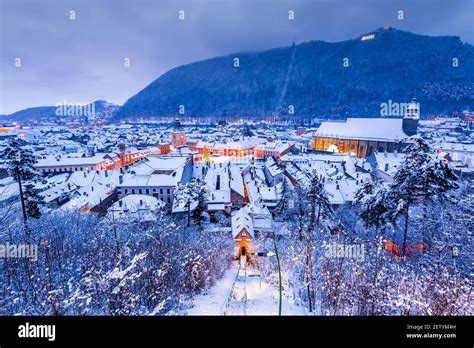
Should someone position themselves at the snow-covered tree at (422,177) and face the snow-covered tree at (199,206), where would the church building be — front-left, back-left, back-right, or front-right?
front-right

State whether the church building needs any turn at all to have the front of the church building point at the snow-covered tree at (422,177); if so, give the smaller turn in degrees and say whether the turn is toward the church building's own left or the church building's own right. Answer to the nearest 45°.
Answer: approximately 90° to the church building's own right

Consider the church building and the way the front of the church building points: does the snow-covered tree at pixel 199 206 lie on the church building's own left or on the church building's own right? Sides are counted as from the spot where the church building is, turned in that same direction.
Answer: on the church building's own right

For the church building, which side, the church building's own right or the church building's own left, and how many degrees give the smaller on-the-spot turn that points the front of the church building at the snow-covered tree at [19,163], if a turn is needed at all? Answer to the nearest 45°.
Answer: approximately 90° to the church building's own right

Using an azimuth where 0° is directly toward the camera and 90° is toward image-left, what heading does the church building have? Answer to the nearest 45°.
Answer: approximately 270°
